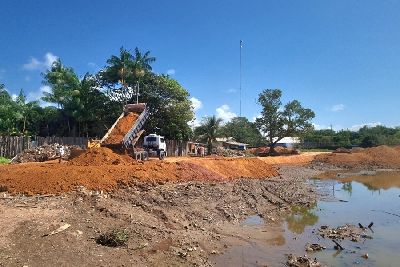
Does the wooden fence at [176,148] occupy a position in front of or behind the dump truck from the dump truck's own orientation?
in front

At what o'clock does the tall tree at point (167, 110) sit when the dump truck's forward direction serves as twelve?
The tall tree is roughly at 11 o'clock from the dump truck.

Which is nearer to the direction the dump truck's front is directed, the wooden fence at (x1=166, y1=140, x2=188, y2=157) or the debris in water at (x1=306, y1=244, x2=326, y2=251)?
the wooden fence

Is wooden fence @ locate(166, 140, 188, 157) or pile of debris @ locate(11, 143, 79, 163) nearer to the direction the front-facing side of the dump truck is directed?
the wooden fence

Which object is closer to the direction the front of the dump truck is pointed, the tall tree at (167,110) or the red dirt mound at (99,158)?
the tall tree

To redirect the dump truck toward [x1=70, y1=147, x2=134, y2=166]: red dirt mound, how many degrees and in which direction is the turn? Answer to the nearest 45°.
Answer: approximately 180°
